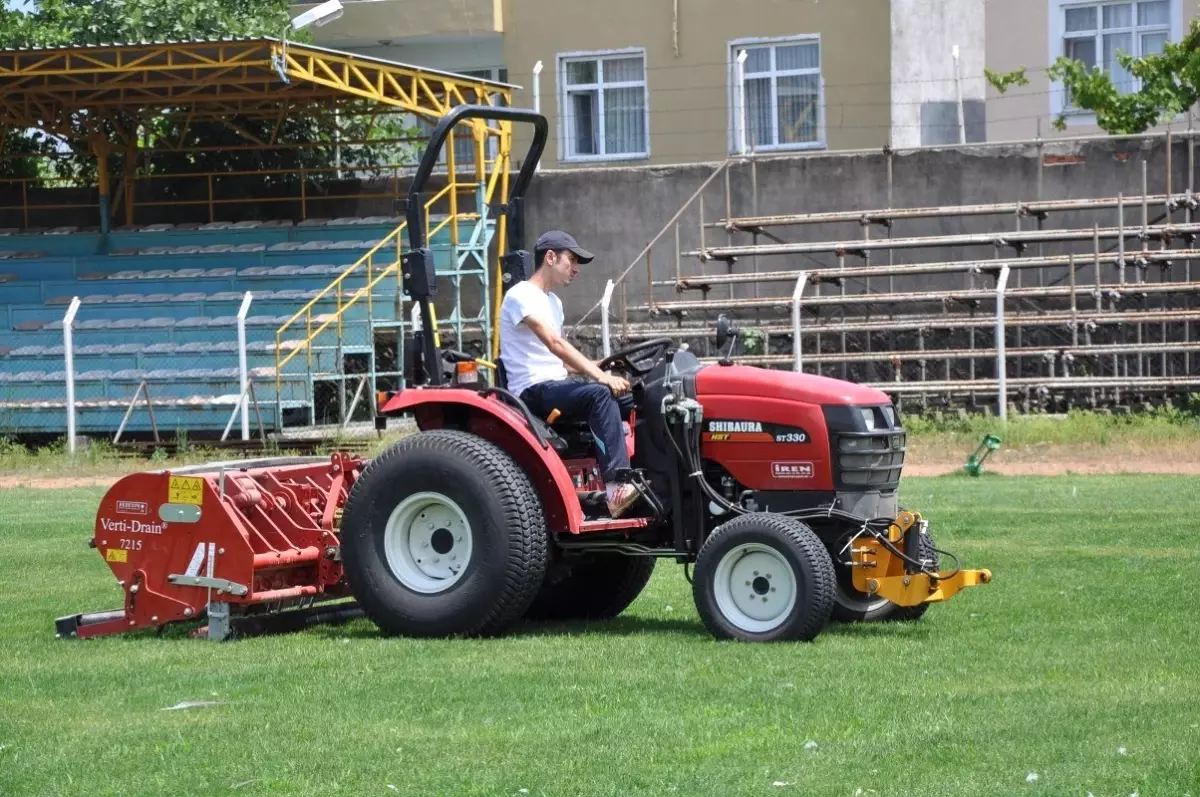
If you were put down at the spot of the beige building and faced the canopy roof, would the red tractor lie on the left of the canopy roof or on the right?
left

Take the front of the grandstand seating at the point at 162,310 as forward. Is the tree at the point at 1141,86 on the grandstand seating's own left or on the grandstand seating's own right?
on the grandstand seating's own left

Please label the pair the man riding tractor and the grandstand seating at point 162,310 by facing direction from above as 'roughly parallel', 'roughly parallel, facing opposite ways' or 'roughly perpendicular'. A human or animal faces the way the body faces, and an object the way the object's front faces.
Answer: roughly perpendicular

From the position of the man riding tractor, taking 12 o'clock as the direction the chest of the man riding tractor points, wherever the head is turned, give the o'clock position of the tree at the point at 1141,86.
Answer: The tree is roughly at 10 o'clock from the man riding tractor.

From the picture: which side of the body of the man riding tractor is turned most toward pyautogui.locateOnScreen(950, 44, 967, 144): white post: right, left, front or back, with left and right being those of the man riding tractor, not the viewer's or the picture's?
left

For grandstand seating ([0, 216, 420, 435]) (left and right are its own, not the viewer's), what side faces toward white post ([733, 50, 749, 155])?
left

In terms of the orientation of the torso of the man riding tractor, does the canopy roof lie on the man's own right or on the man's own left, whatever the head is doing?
on the man's own left

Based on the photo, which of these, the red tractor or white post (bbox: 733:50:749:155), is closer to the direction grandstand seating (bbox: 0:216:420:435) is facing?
the red tractor

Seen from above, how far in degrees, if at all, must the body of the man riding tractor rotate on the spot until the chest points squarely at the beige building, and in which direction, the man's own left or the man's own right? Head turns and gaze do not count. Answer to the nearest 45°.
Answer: approximately 90° to the man's own left

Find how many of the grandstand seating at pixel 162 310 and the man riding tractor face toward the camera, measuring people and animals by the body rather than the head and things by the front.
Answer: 1

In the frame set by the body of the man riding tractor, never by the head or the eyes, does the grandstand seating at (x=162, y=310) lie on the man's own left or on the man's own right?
on the man's own left

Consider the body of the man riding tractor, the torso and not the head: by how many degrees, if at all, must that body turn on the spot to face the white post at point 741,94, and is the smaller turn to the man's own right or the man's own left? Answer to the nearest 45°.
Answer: approximately 90° to the man's own left

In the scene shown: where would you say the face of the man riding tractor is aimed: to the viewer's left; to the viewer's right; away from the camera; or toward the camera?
to the viewer's right

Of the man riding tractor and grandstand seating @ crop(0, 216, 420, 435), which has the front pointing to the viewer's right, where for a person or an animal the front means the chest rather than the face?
the man riding tractor

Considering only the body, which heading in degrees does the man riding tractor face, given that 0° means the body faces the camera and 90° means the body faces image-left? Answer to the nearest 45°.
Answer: approximately 270°
